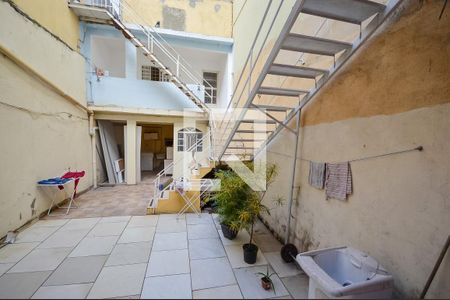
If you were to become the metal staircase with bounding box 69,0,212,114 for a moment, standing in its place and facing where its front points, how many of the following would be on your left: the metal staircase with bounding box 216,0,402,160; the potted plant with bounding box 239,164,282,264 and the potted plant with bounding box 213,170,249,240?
0

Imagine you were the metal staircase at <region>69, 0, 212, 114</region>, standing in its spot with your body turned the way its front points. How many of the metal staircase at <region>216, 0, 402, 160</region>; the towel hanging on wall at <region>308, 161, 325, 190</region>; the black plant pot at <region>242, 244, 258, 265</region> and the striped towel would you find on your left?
0

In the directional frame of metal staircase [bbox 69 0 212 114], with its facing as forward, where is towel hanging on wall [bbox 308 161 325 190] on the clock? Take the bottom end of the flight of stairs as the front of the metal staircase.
The towel hanging on wall is roughly at 2 o'clock from the metal staircase.

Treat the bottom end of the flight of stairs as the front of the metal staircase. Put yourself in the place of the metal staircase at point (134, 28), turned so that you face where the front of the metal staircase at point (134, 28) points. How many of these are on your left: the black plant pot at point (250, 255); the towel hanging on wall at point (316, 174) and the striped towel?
0

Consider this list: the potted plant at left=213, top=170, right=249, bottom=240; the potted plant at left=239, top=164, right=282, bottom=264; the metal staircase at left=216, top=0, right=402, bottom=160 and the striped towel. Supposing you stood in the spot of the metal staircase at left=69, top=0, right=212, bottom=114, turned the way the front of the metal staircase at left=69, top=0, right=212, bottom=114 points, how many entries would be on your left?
0

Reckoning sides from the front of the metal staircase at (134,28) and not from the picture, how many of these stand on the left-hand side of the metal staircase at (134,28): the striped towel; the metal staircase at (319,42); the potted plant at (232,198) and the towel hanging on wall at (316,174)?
0

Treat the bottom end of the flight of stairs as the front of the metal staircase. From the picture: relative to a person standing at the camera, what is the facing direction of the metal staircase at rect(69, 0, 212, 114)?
facing to the right of the viewer

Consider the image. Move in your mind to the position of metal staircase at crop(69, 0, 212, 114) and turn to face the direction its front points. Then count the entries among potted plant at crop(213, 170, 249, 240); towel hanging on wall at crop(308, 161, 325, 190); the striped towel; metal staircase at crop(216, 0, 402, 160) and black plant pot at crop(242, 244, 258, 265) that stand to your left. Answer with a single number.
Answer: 0

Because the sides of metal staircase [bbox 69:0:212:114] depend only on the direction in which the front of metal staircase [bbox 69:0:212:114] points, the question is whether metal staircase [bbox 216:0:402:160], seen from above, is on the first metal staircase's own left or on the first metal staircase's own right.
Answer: on the first metal staircase's own right

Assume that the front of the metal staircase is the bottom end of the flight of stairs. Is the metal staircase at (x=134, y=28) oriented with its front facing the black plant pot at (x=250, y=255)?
no

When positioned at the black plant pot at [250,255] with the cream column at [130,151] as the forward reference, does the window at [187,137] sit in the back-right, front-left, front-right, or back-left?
front-right

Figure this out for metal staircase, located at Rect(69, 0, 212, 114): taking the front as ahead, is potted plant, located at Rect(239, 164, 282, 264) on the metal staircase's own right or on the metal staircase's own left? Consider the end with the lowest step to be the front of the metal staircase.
on the metal staircase's own right

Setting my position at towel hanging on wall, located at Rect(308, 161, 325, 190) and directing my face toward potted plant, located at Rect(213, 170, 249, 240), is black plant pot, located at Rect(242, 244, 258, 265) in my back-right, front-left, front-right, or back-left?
front-left

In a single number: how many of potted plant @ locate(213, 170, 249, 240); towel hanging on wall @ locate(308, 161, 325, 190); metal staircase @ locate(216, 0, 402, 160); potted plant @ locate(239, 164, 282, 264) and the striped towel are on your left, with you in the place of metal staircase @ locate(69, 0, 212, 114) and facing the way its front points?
0

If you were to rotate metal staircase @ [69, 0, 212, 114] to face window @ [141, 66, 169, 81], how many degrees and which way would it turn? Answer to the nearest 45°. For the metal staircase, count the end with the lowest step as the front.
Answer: approximately 45° to its left
